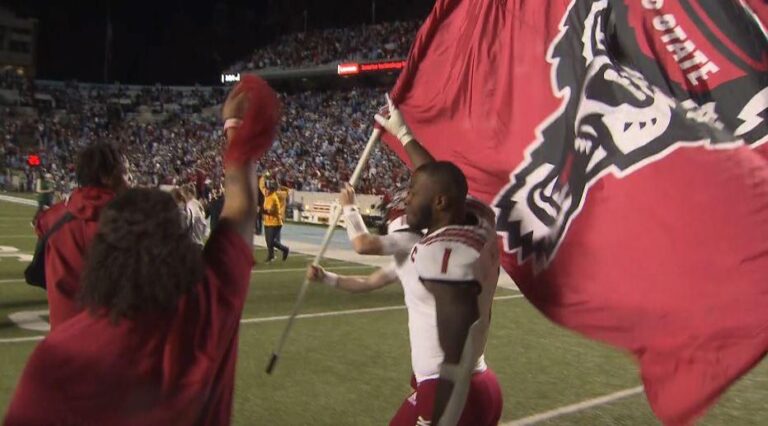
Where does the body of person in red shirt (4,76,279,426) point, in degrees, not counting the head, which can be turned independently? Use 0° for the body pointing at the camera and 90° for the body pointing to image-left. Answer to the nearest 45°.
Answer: approximately 180°

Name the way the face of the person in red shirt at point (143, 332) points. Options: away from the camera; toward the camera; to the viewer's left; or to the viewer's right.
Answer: away from the camera

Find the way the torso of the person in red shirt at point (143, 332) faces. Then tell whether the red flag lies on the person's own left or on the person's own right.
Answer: on the person's own right
